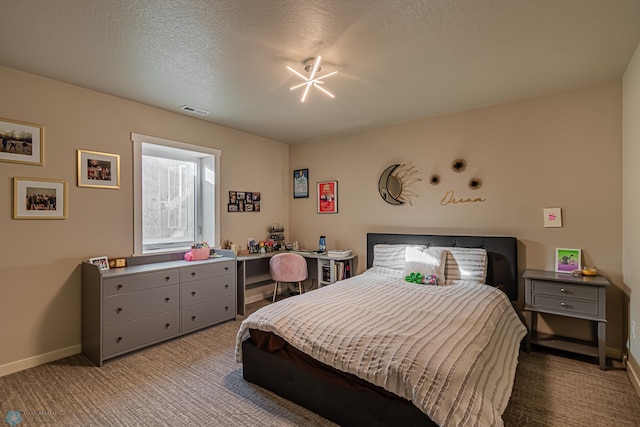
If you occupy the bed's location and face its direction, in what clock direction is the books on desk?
The books on desk is roughly at 4 o'clock from the bed.

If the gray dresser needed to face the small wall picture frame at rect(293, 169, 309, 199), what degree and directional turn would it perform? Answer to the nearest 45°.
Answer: approximately 90° to its left

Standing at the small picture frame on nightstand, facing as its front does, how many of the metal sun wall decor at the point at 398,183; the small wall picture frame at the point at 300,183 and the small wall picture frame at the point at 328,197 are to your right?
3

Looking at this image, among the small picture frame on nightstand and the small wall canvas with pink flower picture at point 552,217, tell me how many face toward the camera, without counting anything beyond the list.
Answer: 2

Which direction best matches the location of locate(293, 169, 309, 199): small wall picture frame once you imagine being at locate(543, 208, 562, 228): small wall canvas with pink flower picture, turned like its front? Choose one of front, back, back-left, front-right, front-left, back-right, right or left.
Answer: right

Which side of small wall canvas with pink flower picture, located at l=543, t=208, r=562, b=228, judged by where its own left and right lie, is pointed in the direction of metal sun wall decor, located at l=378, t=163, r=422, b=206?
right

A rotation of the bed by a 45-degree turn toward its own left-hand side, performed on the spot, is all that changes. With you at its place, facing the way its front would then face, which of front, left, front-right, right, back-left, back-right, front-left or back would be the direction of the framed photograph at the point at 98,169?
right

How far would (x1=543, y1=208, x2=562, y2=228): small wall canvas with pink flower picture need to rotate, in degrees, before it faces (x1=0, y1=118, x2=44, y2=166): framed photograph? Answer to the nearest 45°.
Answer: approximately 45° to its right

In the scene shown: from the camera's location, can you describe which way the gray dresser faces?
facing the viewer and to the right of the viewer

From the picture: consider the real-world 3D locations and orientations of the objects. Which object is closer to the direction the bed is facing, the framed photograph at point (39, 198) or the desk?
the framed photograph

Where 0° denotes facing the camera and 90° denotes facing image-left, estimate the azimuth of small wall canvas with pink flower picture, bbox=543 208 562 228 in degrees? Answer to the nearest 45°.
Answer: approximately 0°

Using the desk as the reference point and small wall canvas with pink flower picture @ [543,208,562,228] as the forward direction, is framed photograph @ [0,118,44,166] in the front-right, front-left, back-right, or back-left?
back-right
